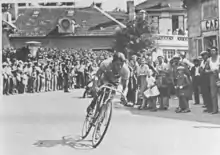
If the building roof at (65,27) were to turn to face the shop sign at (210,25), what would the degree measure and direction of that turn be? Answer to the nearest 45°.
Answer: approximately 90° to its left

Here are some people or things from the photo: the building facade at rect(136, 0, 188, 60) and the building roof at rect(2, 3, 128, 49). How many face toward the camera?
2

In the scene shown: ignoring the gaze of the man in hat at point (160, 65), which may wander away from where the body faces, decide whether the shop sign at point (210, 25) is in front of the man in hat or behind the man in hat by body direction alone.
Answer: behind

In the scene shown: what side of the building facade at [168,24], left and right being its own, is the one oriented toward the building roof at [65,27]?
right

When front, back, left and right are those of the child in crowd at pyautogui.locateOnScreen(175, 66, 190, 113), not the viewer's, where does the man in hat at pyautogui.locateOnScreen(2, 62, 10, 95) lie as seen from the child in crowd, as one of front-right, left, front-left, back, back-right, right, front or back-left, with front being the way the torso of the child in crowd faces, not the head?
front-right

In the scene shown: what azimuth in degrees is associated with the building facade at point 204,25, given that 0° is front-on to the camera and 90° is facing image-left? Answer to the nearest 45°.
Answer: approximately 45°

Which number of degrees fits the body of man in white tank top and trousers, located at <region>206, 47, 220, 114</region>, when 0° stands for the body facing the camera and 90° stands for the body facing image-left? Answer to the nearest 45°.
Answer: approximately 45°
